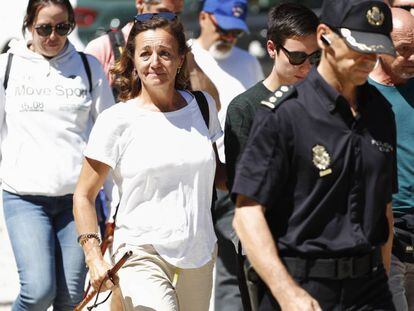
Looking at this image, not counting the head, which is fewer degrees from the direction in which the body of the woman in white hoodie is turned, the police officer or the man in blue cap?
the police officer

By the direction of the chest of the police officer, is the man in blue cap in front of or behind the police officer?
behind

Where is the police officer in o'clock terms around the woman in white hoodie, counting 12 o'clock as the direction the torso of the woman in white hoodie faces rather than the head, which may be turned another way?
The police officer is roughly at 11 o'clock from the woman in white hoodie.

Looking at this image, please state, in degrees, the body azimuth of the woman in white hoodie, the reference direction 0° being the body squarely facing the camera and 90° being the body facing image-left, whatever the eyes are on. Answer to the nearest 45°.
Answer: approximately 0°

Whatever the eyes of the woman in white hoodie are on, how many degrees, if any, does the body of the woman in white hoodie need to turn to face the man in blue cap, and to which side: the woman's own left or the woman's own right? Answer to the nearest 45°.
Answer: approximately 135° to the woman's own left

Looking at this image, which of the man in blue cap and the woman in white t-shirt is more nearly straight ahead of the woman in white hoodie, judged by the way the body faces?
the woman in white t-shirt
